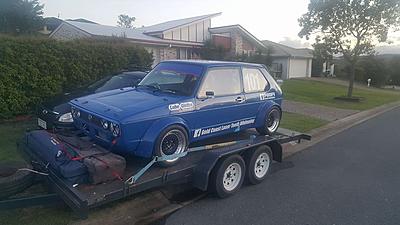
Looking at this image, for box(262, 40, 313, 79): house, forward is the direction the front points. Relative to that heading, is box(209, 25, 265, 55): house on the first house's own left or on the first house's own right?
on the first house's own right

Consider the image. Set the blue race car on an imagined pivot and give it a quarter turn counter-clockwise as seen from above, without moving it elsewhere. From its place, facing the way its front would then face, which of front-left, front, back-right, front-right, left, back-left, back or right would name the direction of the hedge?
back

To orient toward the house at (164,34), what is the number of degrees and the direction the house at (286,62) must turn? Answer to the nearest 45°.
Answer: approximately 90° to its right

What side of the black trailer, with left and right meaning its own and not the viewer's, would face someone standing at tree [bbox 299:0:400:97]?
back

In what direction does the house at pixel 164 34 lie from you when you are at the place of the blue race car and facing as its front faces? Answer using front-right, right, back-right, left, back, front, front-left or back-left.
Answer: back-right

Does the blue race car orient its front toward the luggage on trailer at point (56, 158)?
yes

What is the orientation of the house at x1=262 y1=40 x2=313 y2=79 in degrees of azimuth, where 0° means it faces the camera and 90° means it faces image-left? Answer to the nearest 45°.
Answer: approximately 315°

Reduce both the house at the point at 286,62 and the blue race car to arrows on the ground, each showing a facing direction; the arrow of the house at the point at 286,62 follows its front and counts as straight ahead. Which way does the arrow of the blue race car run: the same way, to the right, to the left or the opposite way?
to the right

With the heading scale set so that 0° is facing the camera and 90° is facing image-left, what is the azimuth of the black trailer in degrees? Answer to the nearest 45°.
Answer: approximately 45°

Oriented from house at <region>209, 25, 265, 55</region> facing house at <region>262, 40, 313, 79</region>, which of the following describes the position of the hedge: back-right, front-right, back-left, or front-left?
back-right

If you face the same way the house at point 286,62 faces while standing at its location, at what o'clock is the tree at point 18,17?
The tree is roughly at 4 o'clock from the house.

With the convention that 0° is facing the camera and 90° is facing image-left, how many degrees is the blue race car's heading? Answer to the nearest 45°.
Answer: approximately 45°
